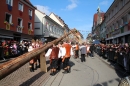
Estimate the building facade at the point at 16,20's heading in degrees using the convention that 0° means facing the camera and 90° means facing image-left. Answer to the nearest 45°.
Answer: approximately 315°
